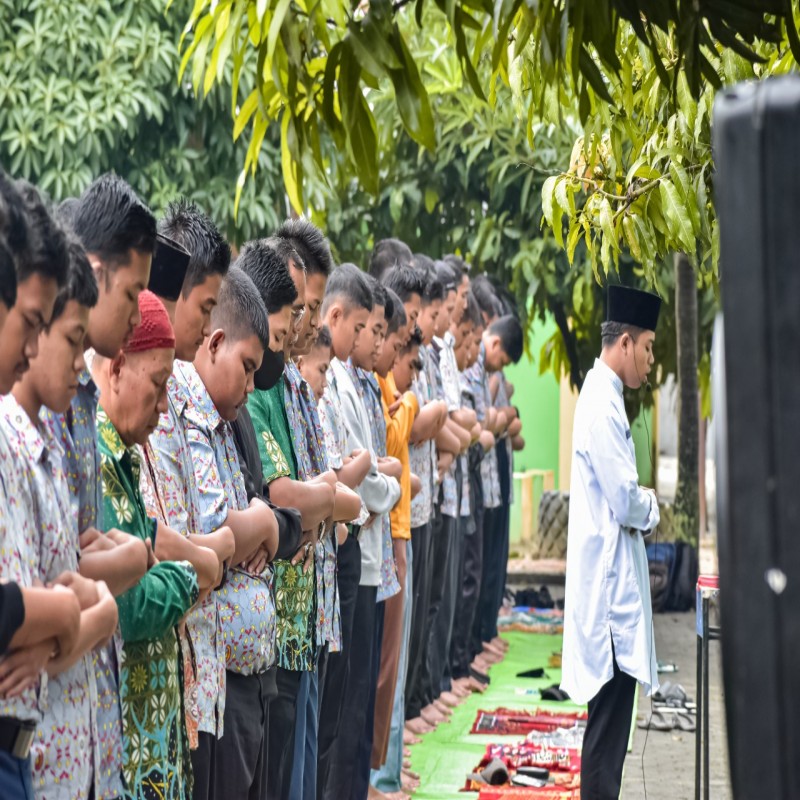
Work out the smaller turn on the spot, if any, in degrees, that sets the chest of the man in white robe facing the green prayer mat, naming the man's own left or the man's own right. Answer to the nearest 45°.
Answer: approximately 90° to the man's own left
